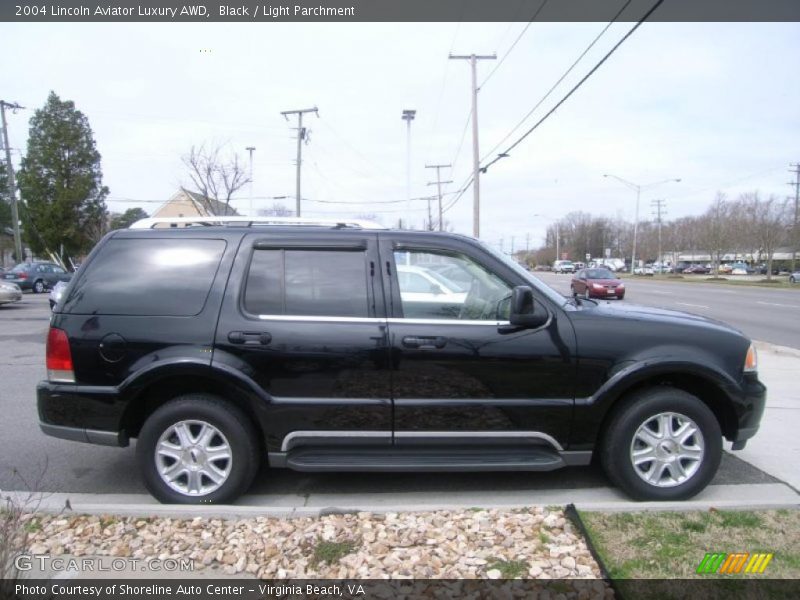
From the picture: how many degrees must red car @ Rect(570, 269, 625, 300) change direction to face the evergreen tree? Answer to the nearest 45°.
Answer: approximately 135° to its right

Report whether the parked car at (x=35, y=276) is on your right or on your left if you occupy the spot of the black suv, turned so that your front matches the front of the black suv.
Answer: on your left

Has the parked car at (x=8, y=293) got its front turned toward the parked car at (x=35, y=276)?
no

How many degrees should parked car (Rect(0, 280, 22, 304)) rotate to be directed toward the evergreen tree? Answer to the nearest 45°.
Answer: approximately 90° to its left

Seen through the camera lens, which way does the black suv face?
facing to the right of the viewer

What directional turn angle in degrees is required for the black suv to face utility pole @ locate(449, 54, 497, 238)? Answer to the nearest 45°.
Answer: approximately 90° to its left

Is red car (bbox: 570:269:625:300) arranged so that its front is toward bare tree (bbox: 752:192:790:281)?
no

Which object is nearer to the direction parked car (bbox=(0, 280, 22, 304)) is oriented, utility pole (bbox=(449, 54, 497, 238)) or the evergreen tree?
the utility pole

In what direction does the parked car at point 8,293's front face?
to the viewer's right
